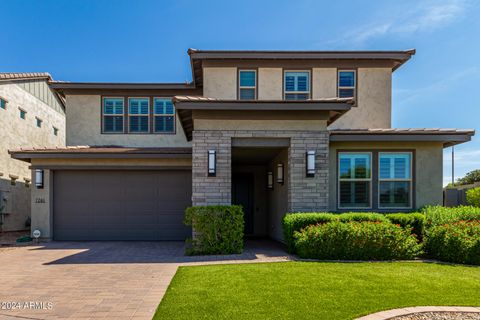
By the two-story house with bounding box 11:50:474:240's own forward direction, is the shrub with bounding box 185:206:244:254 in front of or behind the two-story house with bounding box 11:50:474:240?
in front

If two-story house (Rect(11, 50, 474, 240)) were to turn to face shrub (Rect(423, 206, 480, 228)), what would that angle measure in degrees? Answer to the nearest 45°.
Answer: approximately 45° to its left

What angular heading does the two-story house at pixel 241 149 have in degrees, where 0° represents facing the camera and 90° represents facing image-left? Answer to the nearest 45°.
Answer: approximately 0°

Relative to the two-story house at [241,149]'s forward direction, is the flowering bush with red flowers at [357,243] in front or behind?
in front
